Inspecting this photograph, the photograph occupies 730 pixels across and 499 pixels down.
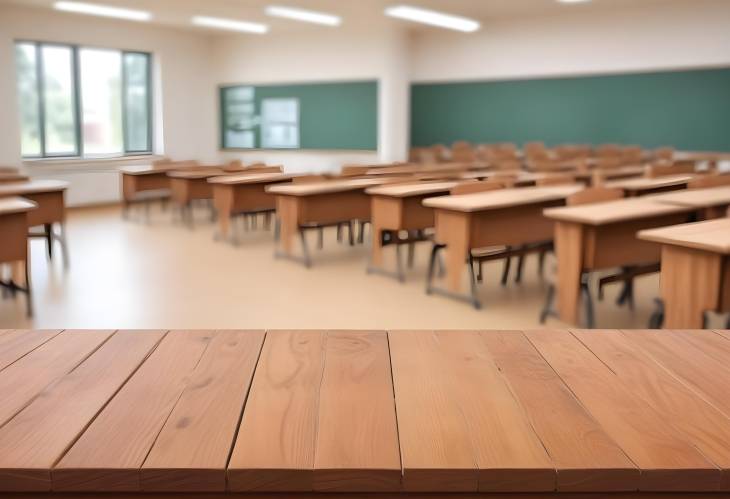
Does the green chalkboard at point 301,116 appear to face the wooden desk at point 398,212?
yes

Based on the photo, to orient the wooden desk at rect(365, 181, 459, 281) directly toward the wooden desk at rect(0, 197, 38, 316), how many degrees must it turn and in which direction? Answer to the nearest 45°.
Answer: approximately 90° to its right

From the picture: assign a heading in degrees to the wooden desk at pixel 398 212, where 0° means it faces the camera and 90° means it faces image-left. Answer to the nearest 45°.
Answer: approximately 315°

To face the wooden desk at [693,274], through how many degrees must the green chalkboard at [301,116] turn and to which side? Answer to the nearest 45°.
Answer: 0° — it already faces it

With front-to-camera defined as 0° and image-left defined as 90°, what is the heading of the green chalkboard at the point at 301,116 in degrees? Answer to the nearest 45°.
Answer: approximately 0°

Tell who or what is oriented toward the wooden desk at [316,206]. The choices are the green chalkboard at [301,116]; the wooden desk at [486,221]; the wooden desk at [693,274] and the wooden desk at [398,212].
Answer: the green chalkboard

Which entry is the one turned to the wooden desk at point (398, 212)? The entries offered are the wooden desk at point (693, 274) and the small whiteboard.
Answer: the small whiteboard

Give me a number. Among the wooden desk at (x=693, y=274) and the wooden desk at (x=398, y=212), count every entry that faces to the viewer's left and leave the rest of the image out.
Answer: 0

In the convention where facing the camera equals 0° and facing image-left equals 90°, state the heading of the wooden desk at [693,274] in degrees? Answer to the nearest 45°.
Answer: approximately 315°

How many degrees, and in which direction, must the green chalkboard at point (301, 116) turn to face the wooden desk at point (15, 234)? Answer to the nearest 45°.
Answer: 0° — it already faces it
